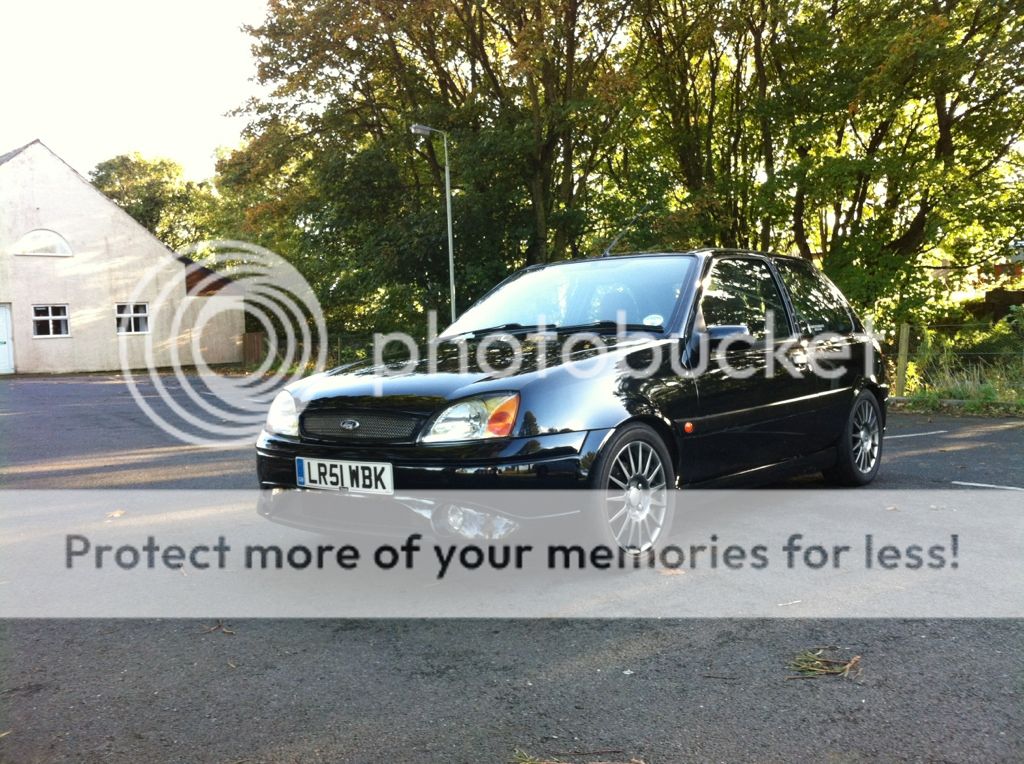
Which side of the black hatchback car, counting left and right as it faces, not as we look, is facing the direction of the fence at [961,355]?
back

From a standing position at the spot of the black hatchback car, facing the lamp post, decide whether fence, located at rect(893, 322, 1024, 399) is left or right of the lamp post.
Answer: right

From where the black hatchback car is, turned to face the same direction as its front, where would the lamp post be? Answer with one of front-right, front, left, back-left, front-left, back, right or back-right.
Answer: back-right

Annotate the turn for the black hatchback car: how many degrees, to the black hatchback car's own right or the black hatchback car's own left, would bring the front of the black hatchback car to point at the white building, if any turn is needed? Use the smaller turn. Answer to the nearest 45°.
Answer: approximately 90° to the black hatchback car's own right

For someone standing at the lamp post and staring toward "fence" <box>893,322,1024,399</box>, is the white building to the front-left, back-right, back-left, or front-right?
back-right

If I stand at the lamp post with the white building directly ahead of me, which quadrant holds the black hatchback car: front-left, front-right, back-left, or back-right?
back-left

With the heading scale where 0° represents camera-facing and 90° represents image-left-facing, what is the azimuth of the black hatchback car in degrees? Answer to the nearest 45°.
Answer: approximately 45°
